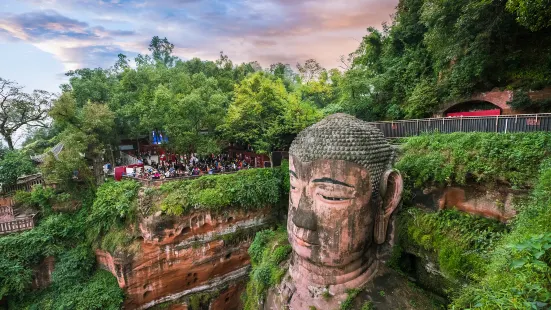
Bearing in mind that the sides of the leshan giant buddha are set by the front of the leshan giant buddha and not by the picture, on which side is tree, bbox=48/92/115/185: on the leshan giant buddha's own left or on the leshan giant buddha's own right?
on the leshan giant buddha's own right

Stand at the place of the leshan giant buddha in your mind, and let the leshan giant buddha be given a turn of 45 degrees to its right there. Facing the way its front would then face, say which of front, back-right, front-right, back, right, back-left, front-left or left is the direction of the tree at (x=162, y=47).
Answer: front-right

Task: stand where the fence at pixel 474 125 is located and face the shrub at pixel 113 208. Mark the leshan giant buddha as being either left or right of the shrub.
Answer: left

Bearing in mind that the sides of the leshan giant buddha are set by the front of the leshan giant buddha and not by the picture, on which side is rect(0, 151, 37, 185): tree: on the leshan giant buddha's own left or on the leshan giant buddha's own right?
on the leshan giant buddha's own right

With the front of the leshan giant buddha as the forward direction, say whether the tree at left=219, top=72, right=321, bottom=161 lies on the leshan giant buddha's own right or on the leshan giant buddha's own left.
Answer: on the leshan giant buddha's own right

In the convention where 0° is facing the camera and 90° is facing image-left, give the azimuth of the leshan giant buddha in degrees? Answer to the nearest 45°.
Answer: approximately 45°

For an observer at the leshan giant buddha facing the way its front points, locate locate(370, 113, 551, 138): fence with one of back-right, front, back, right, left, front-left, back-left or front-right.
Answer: back

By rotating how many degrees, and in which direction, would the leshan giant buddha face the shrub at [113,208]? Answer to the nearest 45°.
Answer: approximately 90° to its right

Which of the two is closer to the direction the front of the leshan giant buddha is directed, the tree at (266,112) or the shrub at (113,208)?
the shrub
